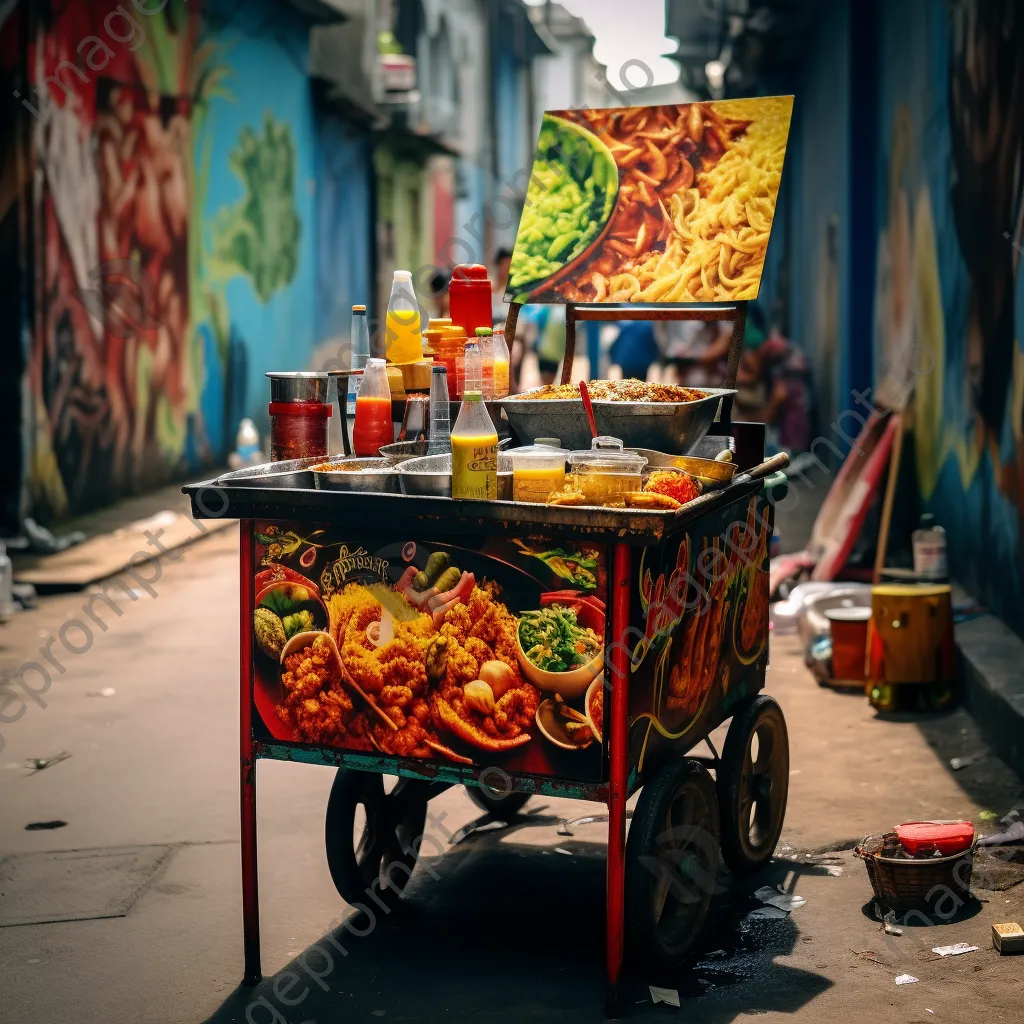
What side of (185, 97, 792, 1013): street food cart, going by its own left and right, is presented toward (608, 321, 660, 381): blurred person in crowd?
back

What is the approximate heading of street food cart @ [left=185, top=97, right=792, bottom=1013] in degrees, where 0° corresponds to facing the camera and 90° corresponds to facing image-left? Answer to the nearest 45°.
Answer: approximately 0°

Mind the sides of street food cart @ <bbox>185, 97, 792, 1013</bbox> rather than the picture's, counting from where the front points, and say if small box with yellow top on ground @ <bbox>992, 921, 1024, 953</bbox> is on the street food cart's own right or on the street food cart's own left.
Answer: on the street food cart's own left

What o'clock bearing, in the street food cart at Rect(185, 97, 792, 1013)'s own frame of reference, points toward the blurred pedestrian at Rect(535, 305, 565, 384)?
The blurred pedestrian is roughly at 6 o'clock from the street food cart.

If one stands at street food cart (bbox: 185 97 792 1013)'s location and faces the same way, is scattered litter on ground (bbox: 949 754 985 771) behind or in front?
behind

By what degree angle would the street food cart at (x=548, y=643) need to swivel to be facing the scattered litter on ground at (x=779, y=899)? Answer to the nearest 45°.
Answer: approximately 135° to its left

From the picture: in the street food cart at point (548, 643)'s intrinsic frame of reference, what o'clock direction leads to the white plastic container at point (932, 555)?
The white plastic container is roughly at 7 o'clock from the street food cart.

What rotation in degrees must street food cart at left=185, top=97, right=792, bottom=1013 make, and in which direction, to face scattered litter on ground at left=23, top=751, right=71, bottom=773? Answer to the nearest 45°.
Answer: approximately 135° to its right

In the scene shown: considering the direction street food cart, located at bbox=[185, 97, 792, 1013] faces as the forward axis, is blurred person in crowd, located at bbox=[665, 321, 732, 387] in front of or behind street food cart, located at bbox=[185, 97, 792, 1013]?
behind
